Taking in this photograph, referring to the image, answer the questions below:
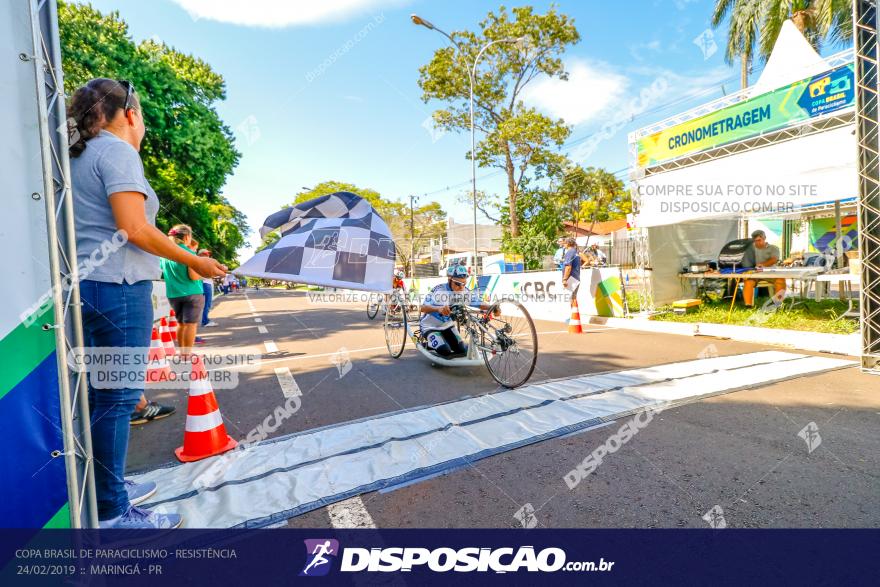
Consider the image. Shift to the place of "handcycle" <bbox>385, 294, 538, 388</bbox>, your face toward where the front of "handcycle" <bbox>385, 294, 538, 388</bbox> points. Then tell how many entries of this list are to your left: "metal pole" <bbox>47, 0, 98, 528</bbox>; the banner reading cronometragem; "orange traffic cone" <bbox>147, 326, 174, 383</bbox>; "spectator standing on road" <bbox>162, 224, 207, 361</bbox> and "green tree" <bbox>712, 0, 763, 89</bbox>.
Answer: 2

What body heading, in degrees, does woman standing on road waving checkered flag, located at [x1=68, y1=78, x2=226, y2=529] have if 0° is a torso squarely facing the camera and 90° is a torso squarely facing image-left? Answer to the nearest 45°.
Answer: approximately 270°

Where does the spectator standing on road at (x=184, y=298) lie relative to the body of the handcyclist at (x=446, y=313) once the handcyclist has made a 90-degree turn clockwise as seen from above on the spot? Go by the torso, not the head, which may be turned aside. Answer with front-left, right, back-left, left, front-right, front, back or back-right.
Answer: front-right

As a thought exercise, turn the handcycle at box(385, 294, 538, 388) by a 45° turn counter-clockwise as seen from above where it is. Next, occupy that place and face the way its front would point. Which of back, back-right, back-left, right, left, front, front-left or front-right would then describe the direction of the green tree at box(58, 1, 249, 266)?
back-left

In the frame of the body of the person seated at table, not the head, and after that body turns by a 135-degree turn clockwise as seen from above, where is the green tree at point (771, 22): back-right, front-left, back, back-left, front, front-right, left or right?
front

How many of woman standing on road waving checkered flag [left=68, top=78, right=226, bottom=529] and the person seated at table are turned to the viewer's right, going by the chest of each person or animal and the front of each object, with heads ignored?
1

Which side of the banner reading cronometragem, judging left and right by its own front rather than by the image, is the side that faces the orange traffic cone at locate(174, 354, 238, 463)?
front

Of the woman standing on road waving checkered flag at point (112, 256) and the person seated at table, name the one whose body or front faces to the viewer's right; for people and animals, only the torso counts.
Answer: the woman standing on road waving checkered flag

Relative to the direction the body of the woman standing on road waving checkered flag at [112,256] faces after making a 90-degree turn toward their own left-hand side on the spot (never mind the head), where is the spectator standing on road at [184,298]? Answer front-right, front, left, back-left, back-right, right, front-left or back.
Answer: front

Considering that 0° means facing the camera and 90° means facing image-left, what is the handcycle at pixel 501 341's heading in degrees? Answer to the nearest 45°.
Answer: approximately 315°

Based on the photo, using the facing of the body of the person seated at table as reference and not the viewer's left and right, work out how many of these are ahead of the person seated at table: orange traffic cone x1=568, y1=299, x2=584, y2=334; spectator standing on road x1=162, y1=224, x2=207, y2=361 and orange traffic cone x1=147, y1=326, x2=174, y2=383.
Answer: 3

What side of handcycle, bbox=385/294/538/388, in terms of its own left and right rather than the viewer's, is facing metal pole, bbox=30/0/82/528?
right

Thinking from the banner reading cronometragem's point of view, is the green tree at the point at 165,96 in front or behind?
in front

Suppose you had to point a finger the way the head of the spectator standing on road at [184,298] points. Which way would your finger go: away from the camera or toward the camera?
away from the camera
